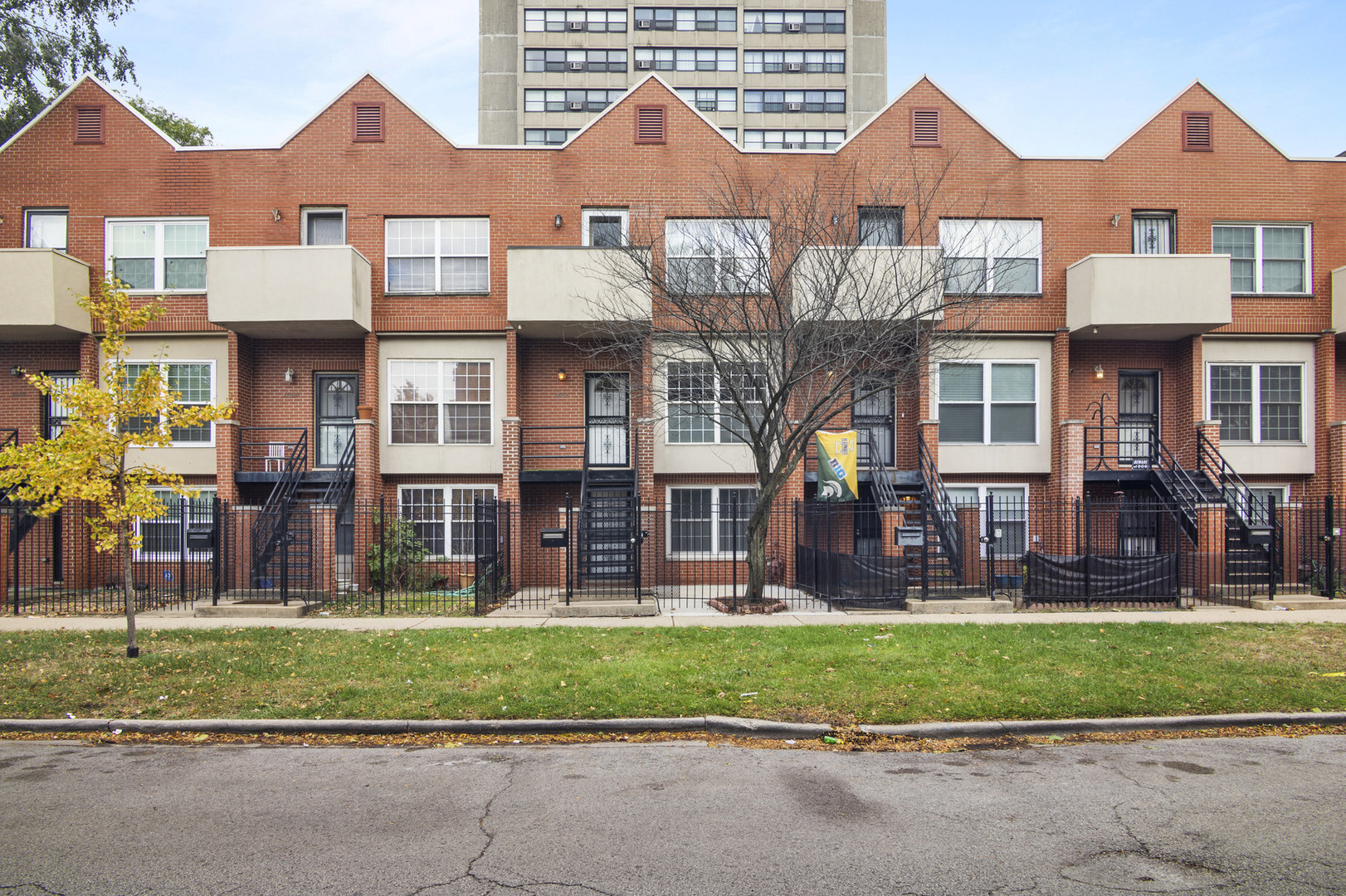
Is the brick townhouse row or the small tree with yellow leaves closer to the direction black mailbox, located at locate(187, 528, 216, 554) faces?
the small tree with yellow leaves

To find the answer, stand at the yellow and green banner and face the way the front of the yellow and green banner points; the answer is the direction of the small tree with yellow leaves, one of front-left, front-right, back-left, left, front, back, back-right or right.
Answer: front-right

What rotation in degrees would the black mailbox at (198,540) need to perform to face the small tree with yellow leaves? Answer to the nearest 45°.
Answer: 0° — it already faces it

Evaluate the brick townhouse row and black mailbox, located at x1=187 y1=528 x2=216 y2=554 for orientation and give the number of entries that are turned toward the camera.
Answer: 2

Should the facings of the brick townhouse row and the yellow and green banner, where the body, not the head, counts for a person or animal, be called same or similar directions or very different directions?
same or similar directions

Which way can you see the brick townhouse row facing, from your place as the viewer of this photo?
facing the viewer

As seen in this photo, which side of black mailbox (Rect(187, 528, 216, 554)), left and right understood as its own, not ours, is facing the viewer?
front

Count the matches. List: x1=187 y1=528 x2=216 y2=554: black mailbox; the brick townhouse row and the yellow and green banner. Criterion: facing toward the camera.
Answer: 3

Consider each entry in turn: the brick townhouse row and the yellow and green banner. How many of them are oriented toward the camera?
2

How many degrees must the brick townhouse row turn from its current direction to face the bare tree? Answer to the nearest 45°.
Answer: approximately 45° to its left

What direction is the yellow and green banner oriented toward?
toward the camera

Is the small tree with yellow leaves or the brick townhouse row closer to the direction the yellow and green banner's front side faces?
the small tree with yellow leaves
